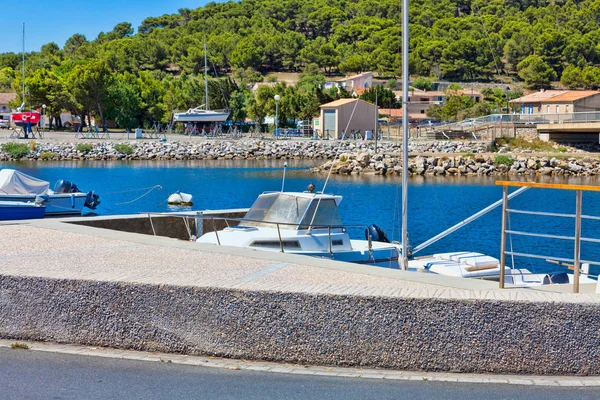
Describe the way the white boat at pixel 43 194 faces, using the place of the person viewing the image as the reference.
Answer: facing to the left of the viewer

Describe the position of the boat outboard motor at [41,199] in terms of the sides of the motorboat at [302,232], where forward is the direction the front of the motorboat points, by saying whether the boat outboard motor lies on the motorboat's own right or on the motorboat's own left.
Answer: on the motorboat's own right

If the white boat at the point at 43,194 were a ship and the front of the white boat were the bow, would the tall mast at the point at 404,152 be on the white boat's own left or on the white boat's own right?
on the white boat's own left

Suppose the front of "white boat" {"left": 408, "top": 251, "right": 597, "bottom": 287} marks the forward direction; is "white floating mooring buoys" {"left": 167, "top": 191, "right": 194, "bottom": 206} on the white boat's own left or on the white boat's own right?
on the white boat's own right

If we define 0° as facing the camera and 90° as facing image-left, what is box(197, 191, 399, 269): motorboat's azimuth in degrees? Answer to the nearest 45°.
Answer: approximately 45°

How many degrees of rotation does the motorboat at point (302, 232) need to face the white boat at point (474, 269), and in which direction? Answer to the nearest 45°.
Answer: approximately 135° to its left

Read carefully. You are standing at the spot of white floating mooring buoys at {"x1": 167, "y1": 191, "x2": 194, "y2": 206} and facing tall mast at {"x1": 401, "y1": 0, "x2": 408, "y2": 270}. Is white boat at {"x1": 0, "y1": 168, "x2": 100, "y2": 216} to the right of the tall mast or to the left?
right

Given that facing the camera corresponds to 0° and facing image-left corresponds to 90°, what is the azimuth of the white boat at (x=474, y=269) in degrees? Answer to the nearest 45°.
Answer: approximately 90°
